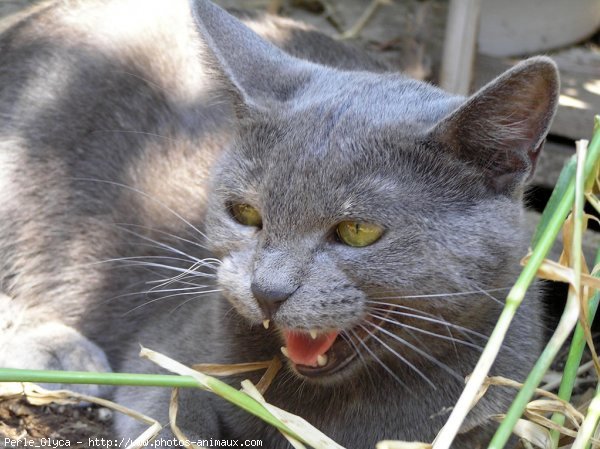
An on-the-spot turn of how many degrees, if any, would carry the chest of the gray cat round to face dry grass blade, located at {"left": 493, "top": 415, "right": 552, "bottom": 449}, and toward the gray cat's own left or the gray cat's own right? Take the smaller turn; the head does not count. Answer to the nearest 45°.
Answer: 0° — it already faces it

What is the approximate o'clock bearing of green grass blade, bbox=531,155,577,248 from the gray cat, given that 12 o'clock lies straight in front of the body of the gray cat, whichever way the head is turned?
The green grass blade is roughly at 10 o'clock from the gray cat.

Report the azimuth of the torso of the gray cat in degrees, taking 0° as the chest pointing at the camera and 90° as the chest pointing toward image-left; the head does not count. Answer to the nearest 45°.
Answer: approximately 315°

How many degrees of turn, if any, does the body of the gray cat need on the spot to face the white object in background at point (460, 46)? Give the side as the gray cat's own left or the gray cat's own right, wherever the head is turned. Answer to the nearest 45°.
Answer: approximately 90° to the gray cat's own left

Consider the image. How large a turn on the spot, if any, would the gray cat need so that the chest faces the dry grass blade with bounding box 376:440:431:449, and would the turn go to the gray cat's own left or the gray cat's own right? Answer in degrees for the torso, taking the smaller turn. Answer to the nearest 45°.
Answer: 0° — it already faces it

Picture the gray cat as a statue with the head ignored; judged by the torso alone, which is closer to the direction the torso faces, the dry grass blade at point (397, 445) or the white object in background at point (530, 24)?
the dry grass blade

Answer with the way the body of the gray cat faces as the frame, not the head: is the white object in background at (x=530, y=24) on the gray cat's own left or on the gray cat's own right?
on the gray cat's own left

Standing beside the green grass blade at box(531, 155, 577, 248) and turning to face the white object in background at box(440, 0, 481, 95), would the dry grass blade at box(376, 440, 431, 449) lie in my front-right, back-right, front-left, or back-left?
back-left

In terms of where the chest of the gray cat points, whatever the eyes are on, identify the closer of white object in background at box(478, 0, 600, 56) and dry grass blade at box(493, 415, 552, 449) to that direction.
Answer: the dry grass blade
